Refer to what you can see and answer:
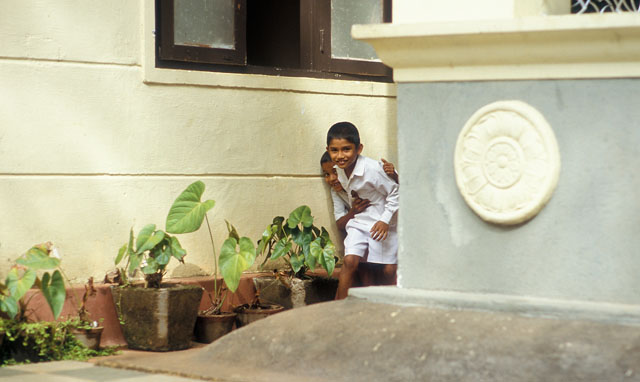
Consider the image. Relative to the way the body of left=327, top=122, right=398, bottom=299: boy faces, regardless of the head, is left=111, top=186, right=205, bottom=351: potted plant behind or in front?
in front

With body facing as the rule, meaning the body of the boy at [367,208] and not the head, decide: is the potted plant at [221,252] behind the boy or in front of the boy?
in front

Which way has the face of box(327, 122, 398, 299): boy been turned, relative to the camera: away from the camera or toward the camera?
toward the camera

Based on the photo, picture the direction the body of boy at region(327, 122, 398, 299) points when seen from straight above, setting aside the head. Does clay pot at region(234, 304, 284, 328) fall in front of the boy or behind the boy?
in front

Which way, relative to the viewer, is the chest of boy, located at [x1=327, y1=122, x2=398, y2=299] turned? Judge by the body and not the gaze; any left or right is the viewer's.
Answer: facing the viewer and to the left of the viewer
